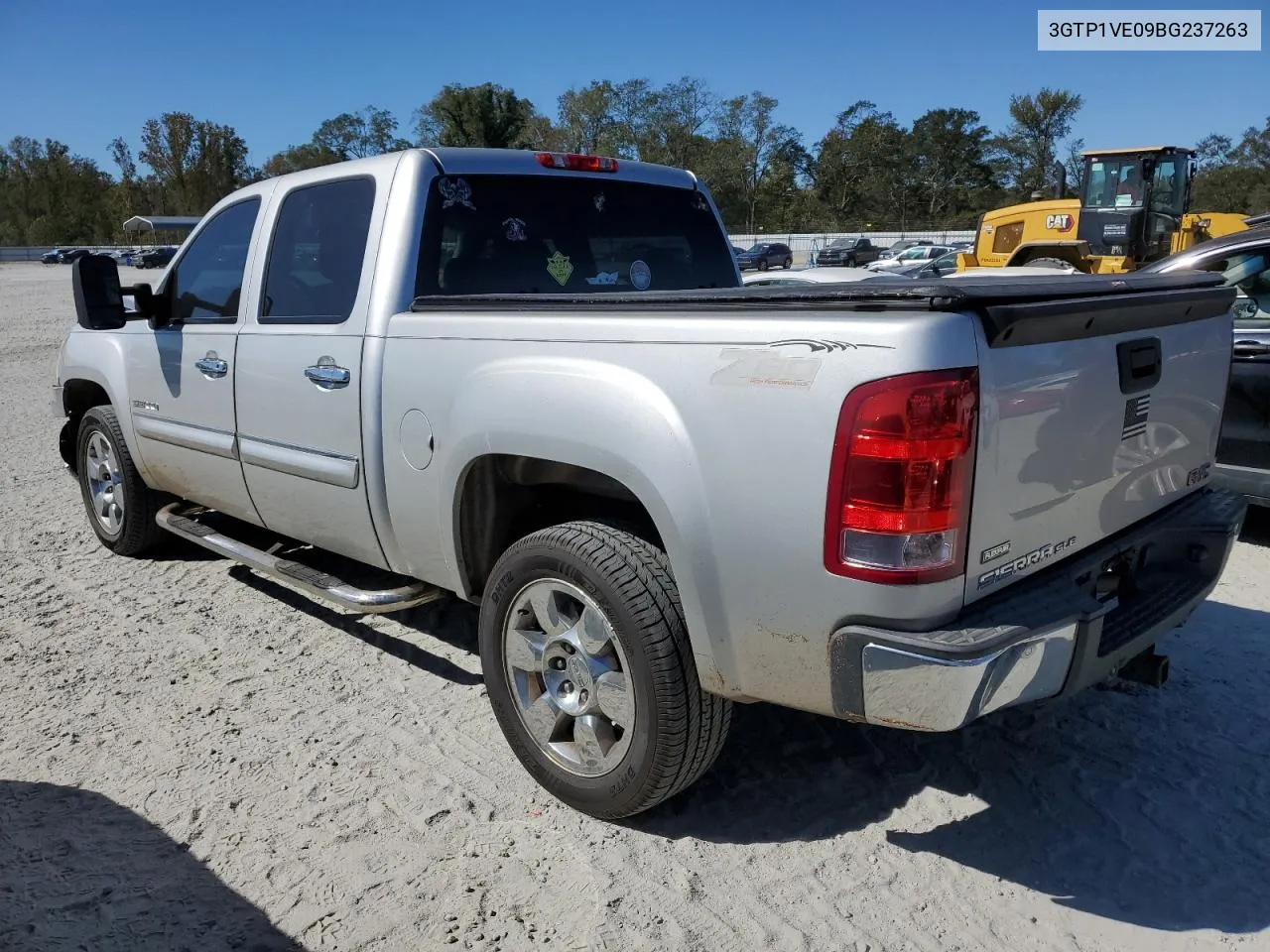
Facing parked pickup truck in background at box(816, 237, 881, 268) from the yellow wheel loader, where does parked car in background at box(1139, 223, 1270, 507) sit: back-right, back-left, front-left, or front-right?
back-left

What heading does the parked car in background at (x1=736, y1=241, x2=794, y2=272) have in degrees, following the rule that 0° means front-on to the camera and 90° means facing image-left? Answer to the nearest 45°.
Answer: approximately 45°

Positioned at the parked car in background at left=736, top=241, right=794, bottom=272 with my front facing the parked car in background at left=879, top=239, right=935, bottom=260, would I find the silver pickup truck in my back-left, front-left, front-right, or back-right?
back-right

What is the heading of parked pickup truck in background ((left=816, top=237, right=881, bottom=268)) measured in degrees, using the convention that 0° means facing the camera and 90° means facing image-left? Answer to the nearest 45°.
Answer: approximately 45°

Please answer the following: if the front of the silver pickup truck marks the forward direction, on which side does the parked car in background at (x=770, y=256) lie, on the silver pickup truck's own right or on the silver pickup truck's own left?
on the silver pickup truck's own right

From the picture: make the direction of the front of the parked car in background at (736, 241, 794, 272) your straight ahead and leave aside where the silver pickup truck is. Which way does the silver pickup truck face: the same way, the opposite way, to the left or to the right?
to the right

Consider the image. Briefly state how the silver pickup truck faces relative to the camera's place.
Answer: facing away from the viewer and to the left of the viewer

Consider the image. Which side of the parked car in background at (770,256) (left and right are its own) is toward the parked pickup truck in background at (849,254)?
back
